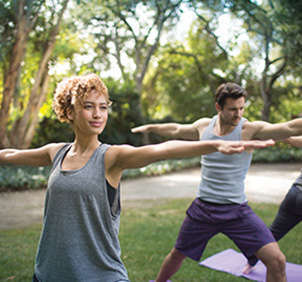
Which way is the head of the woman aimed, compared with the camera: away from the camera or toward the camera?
toward the camera

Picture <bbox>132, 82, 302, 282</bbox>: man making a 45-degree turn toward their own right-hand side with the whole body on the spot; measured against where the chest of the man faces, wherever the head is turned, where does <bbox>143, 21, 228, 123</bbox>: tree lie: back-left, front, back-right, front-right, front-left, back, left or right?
back-right

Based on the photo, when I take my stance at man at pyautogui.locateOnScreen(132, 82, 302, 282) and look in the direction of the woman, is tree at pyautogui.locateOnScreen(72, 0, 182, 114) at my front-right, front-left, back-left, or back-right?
back-right

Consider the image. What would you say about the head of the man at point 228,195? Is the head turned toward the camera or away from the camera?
toward the camera

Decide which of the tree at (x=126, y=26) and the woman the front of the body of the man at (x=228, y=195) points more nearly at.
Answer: the woman

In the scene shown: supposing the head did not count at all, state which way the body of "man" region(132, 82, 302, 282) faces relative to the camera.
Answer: toward the camera

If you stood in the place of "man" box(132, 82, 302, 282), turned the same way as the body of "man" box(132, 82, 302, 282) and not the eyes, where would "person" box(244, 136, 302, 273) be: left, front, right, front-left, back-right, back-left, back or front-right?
back-left

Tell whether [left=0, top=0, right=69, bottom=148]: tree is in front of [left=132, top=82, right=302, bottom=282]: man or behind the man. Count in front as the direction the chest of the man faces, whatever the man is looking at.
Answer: behind
